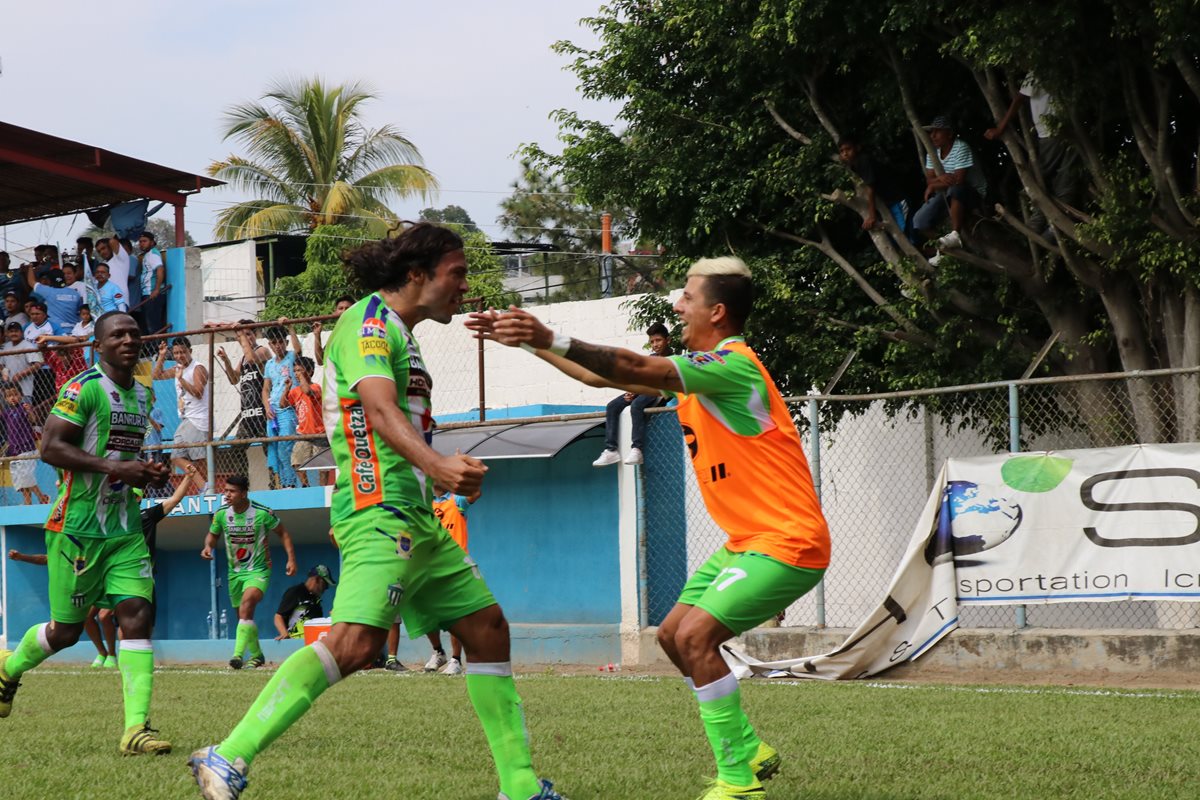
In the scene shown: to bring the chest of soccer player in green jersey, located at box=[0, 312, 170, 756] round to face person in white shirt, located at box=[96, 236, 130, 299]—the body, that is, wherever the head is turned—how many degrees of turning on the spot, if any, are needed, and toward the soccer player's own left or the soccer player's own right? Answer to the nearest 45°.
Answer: approximately 135° to the soccer player's own left

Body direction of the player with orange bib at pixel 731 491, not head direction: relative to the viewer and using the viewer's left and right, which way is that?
facing to the left of the viewer

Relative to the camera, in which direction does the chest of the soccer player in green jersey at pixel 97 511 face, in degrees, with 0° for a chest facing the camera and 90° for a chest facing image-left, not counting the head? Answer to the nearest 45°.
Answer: approximately 315°

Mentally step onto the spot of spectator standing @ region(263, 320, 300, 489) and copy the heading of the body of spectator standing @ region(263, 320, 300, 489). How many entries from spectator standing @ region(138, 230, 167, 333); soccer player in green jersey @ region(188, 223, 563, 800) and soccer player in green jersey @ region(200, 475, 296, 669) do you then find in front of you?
2

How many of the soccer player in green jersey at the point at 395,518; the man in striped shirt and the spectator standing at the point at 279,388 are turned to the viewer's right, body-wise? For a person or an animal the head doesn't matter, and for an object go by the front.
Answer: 1

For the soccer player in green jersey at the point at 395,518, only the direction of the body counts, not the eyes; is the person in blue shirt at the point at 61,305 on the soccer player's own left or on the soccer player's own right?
on the soccer player's own left

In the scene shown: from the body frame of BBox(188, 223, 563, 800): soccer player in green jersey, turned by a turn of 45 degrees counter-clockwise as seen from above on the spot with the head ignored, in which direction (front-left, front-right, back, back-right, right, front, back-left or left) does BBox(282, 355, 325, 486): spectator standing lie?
front-left

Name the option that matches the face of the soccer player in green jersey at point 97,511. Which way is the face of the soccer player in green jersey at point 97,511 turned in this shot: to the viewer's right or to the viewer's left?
to the viewer's right

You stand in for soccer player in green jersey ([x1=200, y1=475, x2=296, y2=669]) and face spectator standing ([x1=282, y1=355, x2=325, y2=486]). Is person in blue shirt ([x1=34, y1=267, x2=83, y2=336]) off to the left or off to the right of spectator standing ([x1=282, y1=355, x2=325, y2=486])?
left

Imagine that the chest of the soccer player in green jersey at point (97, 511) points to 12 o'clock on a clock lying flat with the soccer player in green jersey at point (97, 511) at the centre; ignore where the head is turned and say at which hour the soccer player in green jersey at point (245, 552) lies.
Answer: the soccer player in green jersey at point (245, 552) is roughly at 8 o'clock from the soccer player in green jersey at point (97, 511).

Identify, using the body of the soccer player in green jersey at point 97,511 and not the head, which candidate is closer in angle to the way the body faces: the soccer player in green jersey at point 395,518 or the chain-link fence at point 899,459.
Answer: the soccer player in green jersey

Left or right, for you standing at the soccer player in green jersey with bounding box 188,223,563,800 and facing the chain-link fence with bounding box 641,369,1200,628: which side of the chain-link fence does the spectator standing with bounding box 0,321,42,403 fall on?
left

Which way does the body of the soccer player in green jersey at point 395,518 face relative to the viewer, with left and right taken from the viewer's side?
facing to the right of the viewer
